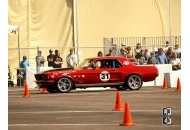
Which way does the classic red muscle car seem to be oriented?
to the viewer's left

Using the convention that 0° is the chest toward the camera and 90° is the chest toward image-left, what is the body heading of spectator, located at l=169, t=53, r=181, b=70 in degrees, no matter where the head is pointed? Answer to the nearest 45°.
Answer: approximately 45°

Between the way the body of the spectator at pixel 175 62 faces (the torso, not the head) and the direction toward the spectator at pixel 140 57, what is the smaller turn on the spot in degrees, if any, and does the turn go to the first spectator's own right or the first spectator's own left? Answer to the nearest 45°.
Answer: approximately 45° to the first spectator's own right

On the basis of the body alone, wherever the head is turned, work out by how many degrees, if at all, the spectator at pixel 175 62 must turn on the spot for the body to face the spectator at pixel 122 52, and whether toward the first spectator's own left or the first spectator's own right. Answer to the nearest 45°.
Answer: approximately 45° to the first spectator's own right
